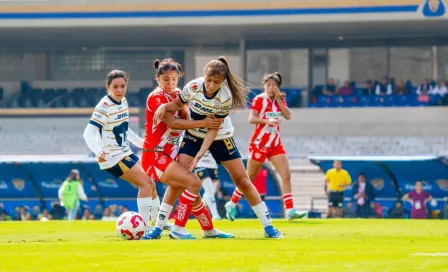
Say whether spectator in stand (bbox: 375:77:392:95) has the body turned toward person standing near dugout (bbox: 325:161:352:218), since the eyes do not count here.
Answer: yes

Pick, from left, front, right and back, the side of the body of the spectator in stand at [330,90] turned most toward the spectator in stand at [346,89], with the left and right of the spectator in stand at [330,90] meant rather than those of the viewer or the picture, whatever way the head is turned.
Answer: left

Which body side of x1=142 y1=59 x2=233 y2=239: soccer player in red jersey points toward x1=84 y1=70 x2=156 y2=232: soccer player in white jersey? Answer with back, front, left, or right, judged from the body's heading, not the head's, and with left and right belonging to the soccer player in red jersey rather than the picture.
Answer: back

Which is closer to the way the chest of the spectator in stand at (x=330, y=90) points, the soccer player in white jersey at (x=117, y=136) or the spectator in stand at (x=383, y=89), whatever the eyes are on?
the soccer player in white jersey

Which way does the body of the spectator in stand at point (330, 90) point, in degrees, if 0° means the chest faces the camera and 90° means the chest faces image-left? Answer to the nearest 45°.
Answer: approximately 0°

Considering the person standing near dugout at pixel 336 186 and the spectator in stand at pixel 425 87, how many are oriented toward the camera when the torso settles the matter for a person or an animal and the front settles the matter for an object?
2

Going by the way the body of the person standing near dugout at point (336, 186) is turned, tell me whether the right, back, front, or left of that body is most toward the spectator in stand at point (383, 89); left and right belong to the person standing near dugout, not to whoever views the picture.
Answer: back

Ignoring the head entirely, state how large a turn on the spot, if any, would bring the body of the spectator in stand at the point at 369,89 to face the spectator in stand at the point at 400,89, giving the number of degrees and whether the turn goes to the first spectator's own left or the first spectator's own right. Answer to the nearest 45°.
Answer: approximately 90° to the first spectator's own left
